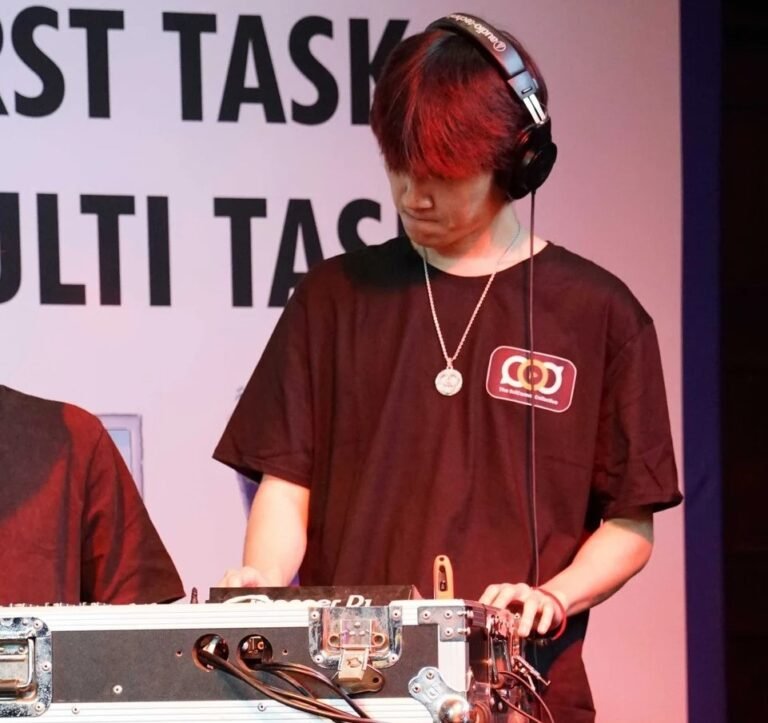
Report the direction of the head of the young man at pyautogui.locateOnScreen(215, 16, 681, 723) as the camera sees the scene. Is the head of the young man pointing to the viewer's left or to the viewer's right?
to the viewer's left

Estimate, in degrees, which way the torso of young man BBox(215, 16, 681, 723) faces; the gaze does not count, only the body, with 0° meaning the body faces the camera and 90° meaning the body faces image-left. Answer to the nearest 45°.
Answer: approximately 0°
